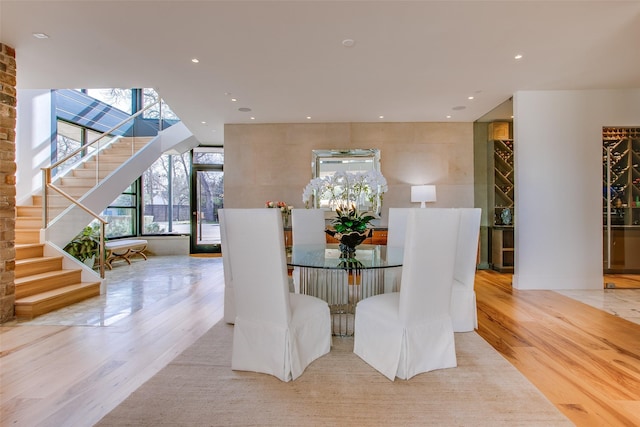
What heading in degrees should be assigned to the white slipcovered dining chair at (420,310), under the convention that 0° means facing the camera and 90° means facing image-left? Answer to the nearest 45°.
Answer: approximately 135°

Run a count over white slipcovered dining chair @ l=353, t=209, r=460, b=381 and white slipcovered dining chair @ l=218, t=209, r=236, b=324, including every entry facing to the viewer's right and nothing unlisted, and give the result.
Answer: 1

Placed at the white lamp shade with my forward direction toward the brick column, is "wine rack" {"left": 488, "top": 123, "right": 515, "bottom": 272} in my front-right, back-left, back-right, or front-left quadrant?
back-left

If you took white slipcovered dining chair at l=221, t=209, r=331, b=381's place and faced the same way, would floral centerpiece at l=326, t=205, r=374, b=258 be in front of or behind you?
in front

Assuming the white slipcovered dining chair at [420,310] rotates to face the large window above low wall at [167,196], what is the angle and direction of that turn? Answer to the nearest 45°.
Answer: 0° — it already faces it

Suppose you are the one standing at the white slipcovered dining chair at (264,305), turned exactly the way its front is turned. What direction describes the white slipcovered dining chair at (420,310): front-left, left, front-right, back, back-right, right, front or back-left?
front-right

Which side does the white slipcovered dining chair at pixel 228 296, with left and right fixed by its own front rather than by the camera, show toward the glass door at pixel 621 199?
front

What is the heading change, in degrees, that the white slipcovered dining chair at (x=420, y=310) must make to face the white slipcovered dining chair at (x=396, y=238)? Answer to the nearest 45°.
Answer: approximately 45° to its right

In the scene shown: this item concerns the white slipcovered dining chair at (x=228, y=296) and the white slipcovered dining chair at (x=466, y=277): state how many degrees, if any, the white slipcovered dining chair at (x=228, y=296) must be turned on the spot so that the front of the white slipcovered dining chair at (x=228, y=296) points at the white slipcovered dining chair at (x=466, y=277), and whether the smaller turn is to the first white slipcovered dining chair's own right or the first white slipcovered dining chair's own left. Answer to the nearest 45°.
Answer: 0° — it already faces it

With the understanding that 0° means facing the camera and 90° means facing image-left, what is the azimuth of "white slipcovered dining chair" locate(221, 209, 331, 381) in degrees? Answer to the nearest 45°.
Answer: approximately 225°

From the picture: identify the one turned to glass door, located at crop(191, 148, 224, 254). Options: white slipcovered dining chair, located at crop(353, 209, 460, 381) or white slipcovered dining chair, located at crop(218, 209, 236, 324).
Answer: white slipcovered dining chair, located at crop(353, 209, 460, 381)

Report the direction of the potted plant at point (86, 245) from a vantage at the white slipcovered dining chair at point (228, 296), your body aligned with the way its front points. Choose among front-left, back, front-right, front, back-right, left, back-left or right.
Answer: back-left

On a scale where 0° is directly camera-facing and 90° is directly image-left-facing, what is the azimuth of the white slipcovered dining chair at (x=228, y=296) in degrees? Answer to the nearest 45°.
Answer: approximately 270°

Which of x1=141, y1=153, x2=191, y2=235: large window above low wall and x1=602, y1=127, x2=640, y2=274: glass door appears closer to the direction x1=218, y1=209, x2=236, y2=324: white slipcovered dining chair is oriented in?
the glass door

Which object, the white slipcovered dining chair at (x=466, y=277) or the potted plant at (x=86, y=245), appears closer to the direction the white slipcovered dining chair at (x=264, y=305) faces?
the white slipcovered dining chair
